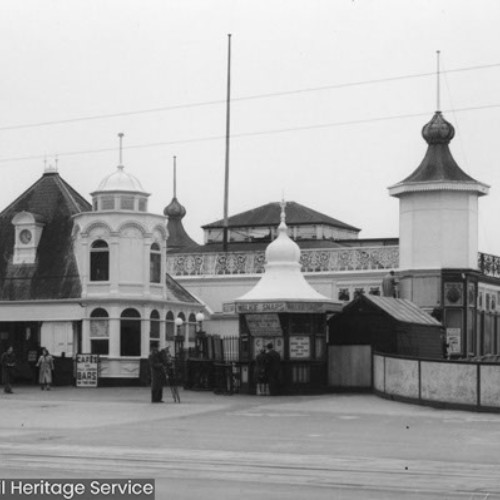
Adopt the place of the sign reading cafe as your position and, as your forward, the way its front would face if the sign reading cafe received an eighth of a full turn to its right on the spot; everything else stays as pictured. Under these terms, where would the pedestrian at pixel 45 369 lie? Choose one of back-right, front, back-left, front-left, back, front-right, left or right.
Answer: front

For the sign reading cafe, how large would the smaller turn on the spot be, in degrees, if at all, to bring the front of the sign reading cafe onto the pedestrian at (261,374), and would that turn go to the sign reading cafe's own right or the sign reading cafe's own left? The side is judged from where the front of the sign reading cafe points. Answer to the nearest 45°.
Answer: approximately 45° to the sign reading cafe's own left

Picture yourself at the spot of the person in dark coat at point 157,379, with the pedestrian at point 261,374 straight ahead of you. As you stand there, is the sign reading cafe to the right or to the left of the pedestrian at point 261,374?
left

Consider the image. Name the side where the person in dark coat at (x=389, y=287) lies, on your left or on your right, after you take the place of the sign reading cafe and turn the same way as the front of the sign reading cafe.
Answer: on your left

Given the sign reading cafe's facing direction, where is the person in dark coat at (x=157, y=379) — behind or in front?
in front

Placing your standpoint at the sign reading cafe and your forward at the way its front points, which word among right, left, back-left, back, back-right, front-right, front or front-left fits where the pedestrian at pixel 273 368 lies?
front-left

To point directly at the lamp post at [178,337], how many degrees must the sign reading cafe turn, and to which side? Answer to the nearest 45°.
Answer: approximately 135° to its left

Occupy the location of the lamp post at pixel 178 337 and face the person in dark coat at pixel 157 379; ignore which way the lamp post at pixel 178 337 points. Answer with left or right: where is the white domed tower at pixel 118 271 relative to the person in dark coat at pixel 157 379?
right

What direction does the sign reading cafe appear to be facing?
toward the camera

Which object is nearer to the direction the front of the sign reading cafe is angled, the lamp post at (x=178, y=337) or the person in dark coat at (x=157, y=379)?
the person in dark coat
